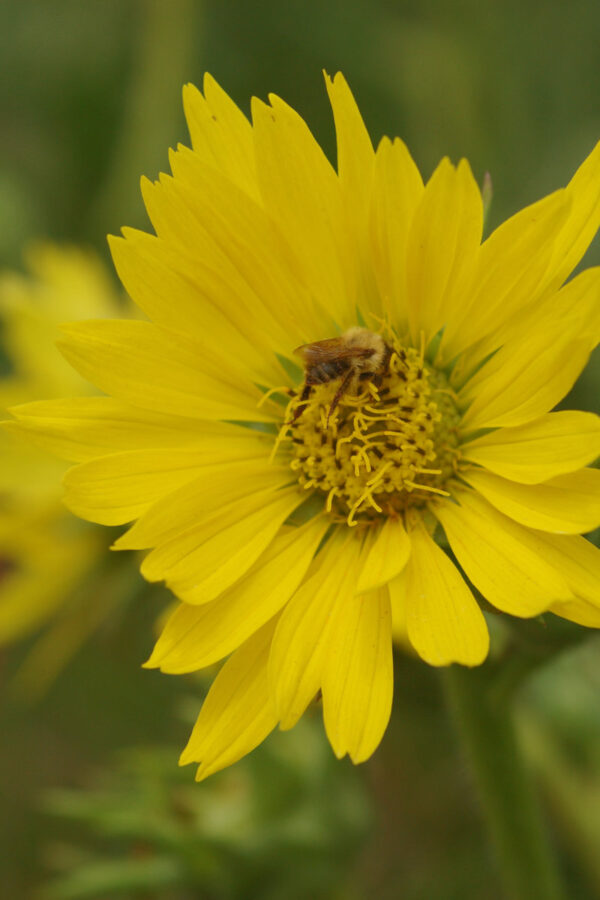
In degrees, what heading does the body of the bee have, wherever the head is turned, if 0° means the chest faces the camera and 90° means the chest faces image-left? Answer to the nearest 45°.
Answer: approximately 270°

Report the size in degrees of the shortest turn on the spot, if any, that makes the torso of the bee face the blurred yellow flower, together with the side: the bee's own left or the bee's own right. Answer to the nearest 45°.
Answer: approximately 135° to the bee's own left
